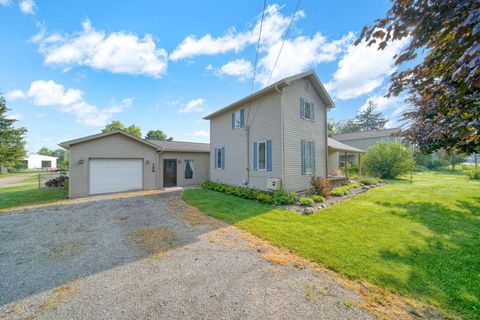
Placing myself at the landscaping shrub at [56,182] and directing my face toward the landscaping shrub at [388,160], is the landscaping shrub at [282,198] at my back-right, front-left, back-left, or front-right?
front-right

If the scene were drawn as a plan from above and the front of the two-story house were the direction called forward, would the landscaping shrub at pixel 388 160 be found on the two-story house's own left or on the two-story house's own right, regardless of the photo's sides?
on the two-story house's own left
